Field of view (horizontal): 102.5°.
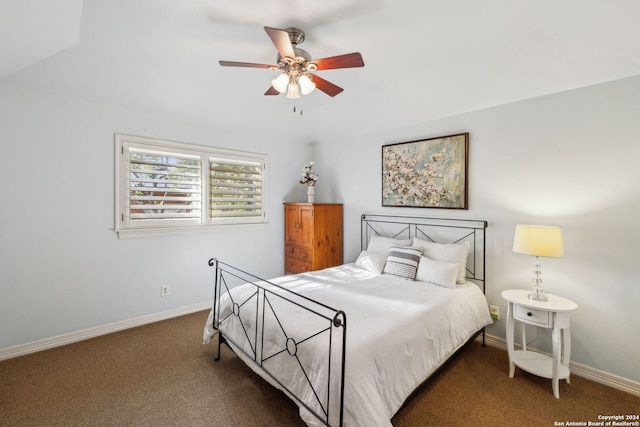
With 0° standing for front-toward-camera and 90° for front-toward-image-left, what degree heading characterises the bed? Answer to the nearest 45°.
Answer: approximately 45°

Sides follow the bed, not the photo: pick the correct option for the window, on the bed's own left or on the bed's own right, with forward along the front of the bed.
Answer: on the bed's own right

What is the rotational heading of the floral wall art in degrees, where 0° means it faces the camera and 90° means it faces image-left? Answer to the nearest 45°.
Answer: approximately 45°

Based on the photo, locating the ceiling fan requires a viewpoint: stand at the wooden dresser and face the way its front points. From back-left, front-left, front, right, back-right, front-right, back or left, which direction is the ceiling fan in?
front-left

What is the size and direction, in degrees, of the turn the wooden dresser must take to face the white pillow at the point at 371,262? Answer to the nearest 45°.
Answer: approximately 90° to its left

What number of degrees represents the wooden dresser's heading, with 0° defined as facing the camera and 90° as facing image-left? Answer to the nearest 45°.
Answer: approximately 45°

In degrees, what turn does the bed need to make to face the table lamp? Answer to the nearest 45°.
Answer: approximately 135° to its left

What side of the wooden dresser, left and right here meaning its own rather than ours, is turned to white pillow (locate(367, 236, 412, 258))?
left
